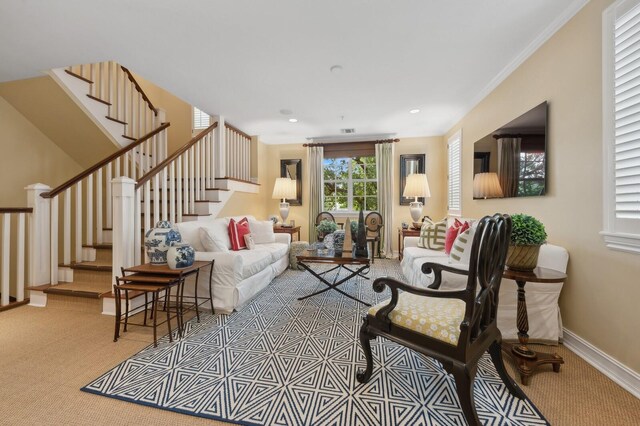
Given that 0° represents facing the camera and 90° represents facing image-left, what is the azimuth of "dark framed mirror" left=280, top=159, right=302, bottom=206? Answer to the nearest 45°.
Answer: approximately 0°

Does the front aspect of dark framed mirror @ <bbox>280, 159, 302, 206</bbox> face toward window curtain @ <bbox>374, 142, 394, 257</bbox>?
no

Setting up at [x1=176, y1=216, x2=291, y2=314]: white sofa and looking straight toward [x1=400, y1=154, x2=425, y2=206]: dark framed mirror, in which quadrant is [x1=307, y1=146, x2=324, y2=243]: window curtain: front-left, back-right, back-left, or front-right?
front-left

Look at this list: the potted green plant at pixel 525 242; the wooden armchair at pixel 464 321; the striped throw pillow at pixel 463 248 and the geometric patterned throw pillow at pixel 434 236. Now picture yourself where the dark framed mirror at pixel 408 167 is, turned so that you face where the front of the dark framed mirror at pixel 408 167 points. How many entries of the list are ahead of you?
4

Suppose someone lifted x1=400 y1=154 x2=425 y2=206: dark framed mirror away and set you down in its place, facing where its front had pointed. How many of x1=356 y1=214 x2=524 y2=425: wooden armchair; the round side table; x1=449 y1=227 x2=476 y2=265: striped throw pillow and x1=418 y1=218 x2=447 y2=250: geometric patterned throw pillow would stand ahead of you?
4

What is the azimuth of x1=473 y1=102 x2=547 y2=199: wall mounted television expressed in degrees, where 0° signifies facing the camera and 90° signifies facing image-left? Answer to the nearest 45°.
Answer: approximately 45°

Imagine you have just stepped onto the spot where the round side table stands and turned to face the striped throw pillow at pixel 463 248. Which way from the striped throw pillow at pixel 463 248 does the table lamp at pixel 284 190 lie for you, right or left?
left

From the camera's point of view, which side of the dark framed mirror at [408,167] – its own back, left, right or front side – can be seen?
front

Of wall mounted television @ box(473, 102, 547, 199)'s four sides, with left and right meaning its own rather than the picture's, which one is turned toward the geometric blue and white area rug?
front

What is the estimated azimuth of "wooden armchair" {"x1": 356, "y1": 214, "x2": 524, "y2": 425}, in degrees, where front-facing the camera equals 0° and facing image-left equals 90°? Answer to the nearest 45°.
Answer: approximately 135°

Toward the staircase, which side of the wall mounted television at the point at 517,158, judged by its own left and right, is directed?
front

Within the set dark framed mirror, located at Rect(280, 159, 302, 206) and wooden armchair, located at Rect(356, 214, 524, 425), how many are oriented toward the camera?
1

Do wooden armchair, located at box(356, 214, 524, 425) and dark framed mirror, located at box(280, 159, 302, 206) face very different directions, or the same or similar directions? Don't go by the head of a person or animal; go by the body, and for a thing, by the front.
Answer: very different directions

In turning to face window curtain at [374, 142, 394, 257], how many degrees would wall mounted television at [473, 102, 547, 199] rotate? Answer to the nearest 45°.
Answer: approximately 90° to its right

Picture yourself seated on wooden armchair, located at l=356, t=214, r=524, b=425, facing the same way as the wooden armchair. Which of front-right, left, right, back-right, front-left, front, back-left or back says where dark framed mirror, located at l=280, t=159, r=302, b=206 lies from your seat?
front

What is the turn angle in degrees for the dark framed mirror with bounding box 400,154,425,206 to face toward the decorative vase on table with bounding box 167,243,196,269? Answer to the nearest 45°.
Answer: approximately 45° to its right

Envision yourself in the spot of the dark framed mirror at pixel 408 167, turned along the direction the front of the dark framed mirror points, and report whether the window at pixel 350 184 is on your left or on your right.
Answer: on your right

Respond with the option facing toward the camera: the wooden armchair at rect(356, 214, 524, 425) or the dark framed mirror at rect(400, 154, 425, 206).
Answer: the dark framed mirror
